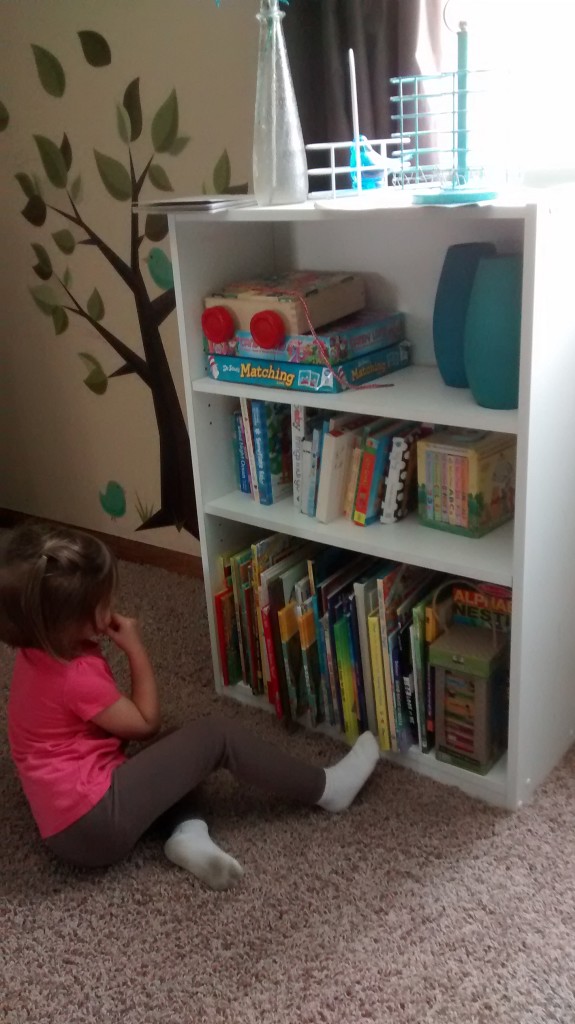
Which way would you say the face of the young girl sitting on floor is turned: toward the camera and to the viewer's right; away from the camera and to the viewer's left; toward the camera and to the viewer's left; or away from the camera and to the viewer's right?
away from the camera and to the viewer's right

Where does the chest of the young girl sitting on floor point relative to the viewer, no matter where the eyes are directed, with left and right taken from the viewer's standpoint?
facing to the right of the viewer

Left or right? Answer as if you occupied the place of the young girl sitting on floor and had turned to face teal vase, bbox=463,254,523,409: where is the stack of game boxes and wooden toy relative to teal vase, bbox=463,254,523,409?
left

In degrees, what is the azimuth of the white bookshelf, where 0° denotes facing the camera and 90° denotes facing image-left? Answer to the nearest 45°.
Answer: approximately 45°

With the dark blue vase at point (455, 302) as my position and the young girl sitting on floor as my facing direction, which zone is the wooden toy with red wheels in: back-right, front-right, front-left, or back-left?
front-right

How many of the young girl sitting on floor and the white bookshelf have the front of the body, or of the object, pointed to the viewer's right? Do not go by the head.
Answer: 1

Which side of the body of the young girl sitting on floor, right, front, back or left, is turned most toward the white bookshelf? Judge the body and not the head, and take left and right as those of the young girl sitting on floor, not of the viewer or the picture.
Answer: front
